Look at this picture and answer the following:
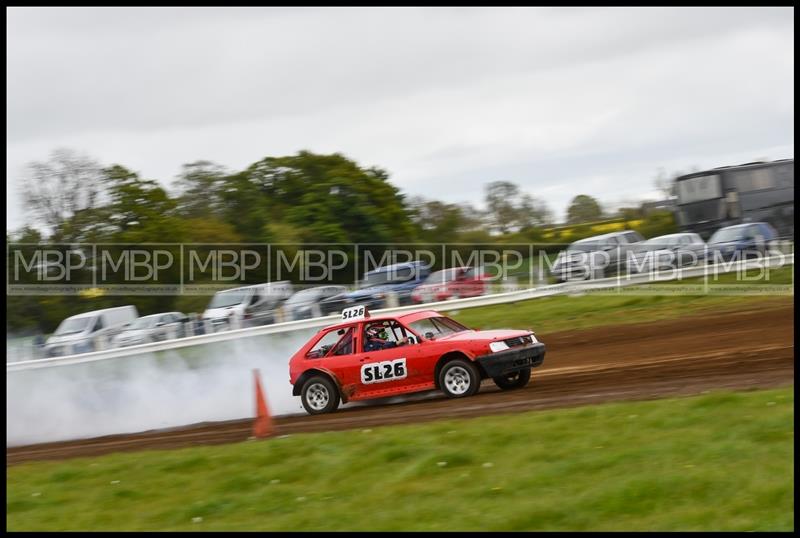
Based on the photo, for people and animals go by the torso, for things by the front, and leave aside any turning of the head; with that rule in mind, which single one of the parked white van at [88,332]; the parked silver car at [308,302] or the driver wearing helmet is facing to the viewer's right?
the driver wearing helmet

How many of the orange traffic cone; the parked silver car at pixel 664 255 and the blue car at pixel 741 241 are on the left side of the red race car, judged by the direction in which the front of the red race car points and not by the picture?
2

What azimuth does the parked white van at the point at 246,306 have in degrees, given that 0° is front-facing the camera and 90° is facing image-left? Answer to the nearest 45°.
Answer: approximately 45°

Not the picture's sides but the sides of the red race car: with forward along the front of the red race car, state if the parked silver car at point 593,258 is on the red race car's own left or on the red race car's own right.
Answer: on the red race car's own left

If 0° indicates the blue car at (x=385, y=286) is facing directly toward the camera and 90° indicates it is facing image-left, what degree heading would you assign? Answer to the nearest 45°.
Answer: approximately 45°

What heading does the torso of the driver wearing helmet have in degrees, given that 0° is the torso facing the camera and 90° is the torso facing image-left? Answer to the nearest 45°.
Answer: approximately 270°

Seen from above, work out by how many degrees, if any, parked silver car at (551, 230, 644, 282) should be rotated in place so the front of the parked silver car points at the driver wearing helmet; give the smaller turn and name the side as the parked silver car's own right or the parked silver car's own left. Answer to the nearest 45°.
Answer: approximately 45° to the parked silver car's own left

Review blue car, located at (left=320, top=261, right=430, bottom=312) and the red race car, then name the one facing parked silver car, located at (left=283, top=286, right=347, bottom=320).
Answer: the blue car
